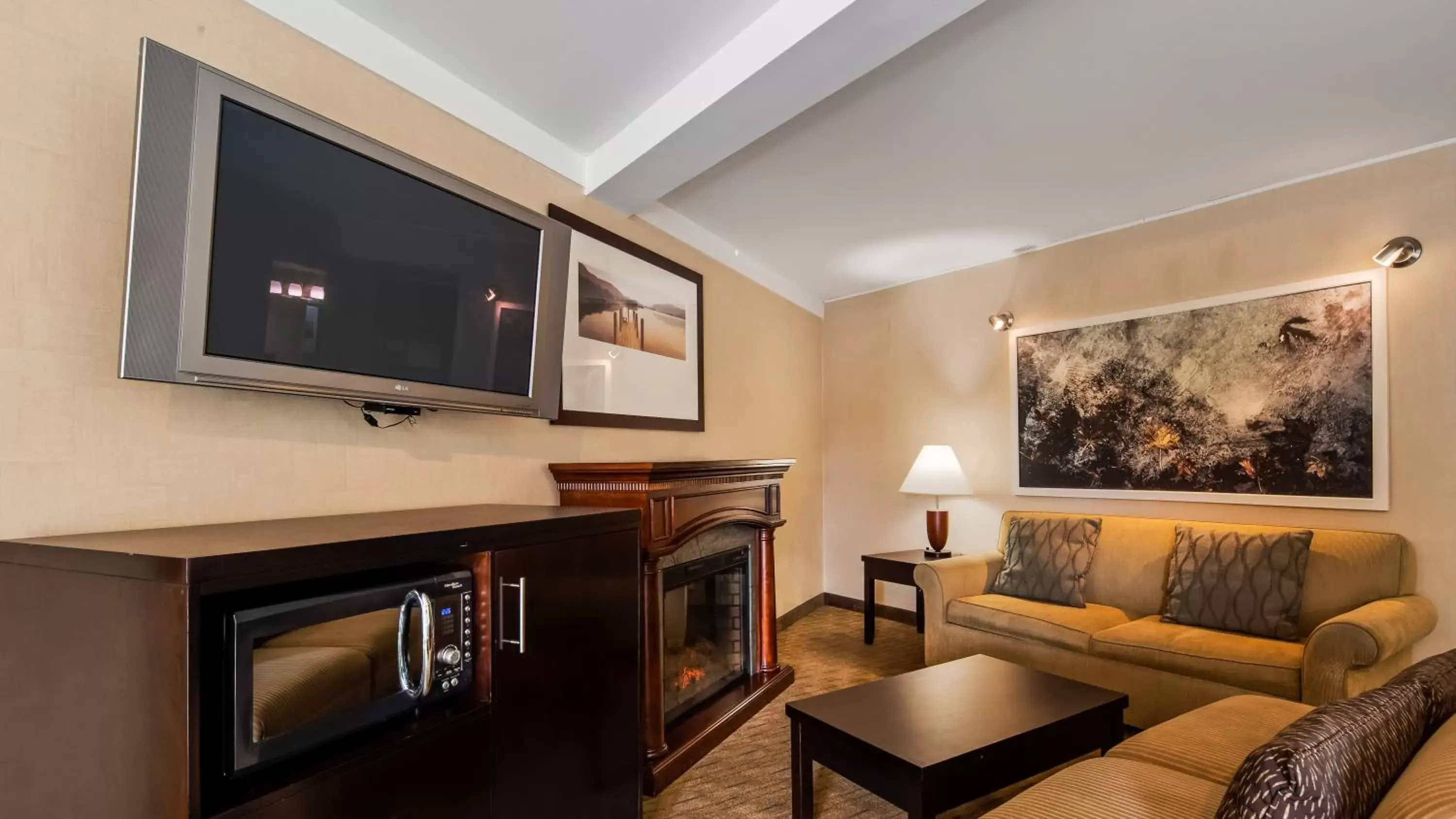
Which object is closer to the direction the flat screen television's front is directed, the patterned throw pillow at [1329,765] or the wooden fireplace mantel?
the patterned throw pillow

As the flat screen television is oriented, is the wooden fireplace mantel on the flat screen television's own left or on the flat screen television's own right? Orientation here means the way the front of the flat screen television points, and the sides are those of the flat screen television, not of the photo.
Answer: on the flat screen television's own left

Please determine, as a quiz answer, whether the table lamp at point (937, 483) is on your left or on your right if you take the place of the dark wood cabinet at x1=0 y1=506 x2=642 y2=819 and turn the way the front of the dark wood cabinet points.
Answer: on your left

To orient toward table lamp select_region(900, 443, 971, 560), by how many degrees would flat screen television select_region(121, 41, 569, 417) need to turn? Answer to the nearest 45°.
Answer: approximately 45° to its left

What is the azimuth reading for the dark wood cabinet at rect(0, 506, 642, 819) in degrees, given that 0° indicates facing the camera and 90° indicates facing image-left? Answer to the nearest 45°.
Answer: approximately 315°

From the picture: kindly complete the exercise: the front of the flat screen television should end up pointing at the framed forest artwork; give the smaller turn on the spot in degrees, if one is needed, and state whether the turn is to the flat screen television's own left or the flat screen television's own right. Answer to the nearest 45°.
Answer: approximately 45° to the flat screen television's own left

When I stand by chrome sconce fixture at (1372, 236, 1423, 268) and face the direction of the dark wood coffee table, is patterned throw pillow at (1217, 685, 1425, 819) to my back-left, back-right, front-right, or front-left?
front-left

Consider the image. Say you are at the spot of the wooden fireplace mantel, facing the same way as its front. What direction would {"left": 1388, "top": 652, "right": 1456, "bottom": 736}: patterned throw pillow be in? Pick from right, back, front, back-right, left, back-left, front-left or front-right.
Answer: front

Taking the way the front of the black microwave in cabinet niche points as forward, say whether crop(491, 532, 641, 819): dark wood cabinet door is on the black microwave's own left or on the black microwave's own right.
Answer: on the black microwave's own left

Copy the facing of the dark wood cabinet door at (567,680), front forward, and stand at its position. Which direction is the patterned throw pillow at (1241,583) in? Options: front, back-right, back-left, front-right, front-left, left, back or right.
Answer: front-left

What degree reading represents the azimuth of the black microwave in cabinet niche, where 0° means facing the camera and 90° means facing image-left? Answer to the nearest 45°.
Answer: approximately 315°

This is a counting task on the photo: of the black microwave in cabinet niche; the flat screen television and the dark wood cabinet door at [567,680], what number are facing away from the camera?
0

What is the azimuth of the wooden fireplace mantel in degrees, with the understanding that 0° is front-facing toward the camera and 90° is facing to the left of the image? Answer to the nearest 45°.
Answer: approximately 315°

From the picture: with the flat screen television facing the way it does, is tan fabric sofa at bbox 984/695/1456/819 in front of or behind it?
in front

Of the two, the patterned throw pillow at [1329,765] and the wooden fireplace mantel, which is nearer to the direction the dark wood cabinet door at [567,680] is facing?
the patterned throw pillow

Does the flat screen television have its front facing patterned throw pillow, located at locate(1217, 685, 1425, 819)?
yes

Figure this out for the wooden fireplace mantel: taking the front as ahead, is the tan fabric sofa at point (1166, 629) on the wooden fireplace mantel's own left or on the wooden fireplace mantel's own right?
on the wooden fireplace mantel's own left

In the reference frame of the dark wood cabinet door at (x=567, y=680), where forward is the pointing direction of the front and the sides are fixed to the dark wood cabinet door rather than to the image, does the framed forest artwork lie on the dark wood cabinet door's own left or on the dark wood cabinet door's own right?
on the dark wood cabinet door's own left

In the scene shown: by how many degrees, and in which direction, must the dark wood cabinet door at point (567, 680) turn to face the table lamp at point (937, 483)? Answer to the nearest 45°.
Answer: approximately 90° to its left

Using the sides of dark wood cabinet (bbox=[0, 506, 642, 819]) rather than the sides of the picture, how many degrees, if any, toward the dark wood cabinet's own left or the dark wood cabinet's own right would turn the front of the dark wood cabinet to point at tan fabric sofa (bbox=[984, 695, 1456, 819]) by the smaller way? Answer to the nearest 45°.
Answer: approximately 45° to the dark wood cabinet's own left

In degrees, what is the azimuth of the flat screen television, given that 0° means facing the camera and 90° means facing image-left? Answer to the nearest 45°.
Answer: approximately 315°

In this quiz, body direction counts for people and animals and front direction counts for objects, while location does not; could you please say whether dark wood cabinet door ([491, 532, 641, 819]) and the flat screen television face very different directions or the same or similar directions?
same or similar directions

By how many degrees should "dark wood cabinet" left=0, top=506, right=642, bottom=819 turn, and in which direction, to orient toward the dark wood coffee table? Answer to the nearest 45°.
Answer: approximately 45° to its left
